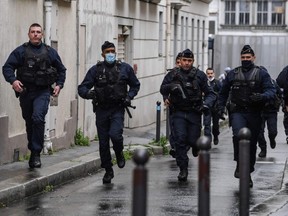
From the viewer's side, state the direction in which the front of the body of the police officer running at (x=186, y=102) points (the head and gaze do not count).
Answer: toward the camera

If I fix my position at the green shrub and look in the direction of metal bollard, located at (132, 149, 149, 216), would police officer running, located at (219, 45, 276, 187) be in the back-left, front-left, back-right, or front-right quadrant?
front-left

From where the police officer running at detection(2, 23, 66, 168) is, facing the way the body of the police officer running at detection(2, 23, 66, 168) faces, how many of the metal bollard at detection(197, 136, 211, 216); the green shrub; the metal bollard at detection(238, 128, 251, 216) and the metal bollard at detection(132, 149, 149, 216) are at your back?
1

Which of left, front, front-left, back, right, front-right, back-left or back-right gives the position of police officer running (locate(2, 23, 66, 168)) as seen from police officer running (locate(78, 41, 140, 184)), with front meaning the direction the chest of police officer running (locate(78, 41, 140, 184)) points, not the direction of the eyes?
right

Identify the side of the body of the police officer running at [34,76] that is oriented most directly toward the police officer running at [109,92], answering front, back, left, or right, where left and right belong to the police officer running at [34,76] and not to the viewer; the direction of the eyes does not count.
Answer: left

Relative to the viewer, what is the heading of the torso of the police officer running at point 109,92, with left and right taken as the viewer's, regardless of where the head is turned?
facing the viewer

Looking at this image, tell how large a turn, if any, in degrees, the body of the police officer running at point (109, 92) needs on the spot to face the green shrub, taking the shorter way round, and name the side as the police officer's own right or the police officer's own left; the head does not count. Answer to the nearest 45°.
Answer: approximately 180°

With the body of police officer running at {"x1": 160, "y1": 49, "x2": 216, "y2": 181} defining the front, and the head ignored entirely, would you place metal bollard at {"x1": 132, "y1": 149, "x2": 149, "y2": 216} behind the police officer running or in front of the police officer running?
in front

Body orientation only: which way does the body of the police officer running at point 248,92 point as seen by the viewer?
toward the camera

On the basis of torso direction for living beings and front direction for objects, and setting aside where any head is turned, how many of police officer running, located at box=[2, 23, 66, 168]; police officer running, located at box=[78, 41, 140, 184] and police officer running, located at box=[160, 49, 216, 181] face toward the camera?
3

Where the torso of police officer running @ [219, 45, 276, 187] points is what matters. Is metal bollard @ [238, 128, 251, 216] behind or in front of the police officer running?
in front

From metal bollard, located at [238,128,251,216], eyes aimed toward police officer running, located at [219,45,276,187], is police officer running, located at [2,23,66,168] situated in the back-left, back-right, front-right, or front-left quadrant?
front-left

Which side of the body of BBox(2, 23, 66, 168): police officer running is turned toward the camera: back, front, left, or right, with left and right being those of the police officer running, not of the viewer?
front
